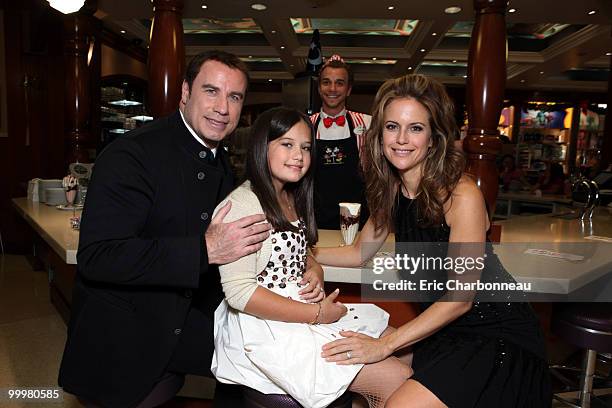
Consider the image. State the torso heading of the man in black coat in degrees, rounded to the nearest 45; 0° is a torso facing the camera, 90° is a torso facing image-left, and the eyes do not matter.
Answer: approximately 315°

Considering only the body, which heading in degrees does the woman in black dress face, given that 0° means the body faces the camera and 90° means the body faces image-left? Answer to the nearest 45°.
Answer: approximately 45°

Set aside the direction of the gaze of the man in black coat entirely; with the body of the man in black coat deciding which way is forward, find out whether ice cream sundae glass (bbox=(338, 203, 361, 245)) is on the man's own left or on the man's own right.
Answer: on the man's own left

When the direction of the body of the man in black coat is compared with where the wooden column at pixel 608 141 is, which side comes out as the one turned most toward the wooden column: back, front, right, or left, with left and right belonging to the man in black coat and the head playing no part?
left

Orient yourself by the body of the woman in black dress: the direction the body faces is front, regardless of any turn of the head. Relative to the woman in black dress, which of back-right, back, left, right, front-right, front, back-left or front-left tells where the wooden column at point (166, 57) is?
right

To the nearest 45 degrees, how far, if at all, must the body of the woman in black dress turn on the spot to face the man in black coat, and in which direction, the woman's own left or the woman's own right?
approximately 45° to the woman's own right

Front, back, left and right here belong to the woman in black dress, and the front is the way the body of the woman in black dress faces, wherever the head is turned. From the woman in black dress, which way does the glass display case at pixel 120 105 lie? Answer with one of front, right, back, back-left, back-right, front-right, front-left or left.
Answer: right

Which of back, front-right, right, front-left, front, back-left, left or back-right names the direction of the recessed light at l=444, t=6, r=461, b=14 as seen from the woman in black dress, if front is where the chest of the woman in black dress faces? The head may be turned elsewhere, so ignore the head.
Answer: back-right

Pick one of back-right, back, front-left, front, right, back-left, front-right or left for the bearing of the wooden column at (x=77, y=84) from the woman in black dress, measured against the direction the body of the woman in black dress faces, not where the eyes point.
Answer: right

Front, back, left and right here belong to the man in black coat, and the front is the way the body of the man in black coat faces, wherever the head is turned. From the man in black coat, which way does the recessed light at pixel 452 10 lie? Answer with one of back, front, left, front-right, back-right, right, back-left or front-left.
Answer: left

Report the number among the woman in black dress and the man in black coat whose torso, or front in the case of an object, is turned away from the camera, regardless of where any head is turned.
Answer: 0

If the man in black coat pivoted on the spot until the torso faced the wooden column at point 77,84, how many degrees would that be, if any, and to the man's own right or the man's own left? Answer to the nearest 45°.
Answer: approximately 135° to the man's own left
